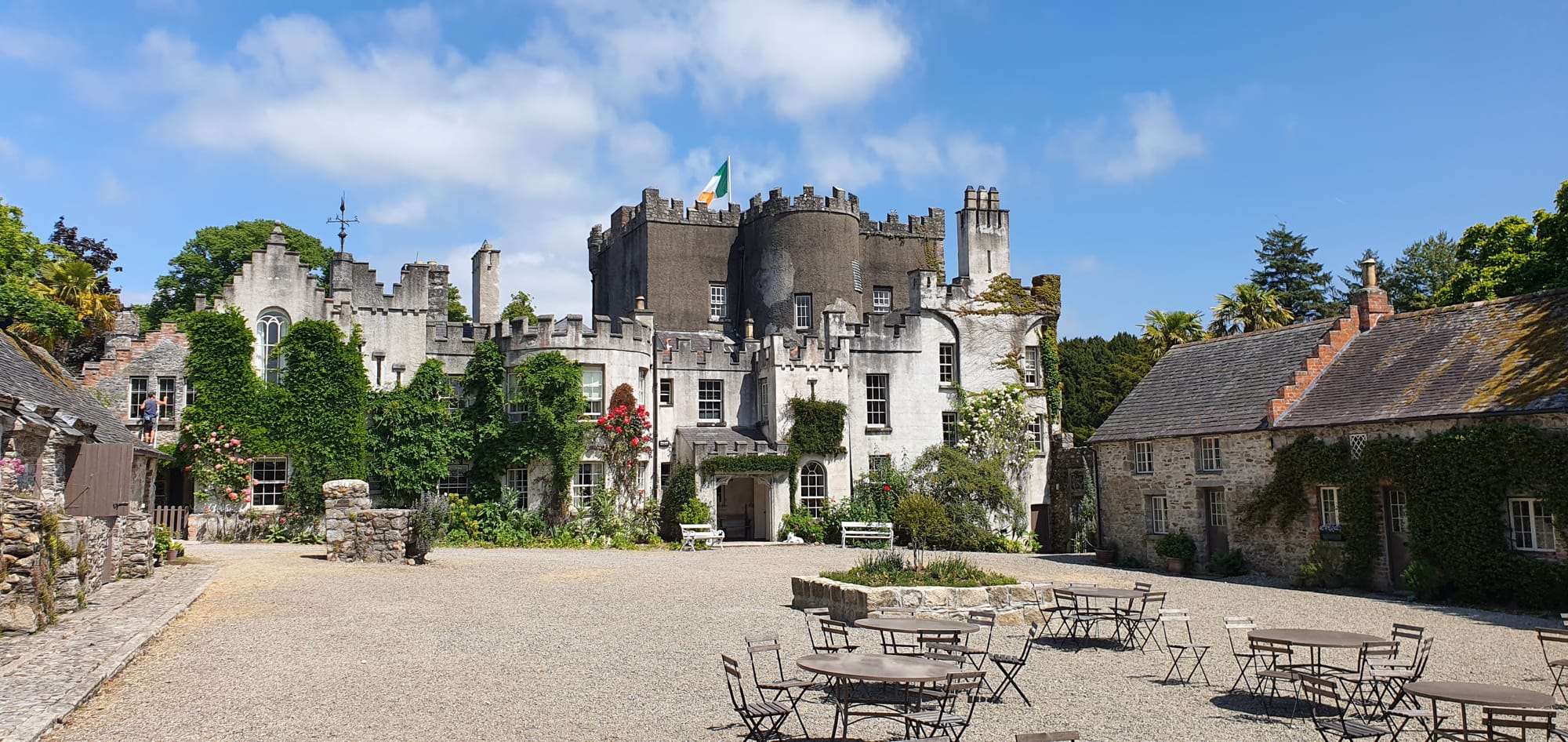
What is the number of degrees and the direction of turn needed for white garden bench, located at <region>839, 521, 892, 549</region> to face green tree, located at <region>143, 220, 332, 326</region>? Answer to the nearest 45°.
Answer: approximately 135° to its right

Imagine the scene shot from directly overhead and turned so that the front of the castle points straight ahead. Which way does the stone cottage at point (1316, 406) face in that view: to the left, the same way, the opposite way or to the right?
to the right

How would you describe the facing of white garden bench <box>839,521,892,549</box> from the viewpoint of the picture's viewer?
facing the viewer

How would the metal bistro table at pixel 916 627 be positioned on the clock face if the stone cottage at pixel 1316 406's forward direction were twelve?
The metal bistro table is roughly at 11 o'clock from the stone cottage.

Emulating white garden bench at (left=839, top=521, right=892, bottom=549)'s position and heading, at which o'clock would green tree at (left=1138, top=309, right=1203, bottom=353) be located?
The green tree is roughly at 8 o'clock from the white garden bench.

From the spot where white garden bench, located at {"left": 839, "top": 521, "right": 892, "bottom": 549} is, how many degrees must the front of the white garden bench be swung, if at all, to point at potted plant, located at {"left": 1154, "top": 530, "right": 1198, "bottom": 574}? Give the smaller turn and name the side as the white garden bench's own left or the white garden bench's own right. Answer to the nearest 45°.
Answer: approximately 45° to the white garden bench's own left

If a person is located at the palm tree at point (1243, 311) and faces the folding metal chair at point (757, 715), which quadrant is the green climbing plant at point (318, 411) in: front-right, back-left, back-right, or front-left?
front-right

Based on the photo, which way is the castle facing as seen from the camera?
toward the camera

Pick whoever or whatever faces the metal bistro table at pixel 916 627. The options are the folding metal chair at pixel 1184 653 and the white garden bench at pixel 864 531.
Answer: the white garden bench

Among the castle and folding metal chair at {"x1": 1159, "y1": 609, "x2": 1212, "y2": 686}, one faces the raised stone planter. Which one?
the castle

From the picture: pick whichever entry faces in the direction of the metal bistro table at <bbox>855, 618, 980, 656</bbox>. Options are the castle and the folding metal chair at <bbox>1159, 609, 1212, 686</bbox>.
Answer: the castle

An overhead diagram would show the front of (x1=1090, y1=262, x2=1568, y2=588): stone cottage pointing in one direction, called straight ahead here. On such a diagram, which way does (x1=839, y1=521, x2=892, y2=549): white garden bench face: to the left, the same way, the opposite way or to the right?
to the left

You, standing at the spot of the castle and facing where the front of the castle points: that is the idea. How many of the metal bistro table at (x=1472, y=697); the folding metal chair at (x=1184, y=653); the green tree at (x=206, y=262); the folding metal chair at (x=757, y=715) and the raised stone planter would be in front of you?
4

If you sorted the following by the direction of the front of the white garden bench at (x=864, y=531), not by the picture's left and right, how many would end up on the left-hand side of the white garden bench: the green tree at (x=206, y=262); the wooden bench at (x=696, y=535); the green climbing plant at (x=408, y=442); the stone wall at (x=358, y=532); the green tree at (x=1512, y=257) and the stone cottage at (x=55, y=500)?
1

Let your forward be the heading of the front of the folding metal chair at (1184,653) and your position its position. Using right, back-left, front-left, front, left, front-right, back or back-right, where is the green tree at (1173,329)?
back-left

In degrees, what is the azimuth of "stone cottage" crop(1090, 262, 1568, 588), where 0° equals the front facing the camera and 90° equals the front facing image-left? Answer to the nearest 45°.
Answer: approximately 45°

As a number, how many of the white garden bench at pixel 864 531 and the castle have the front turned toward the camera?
2
